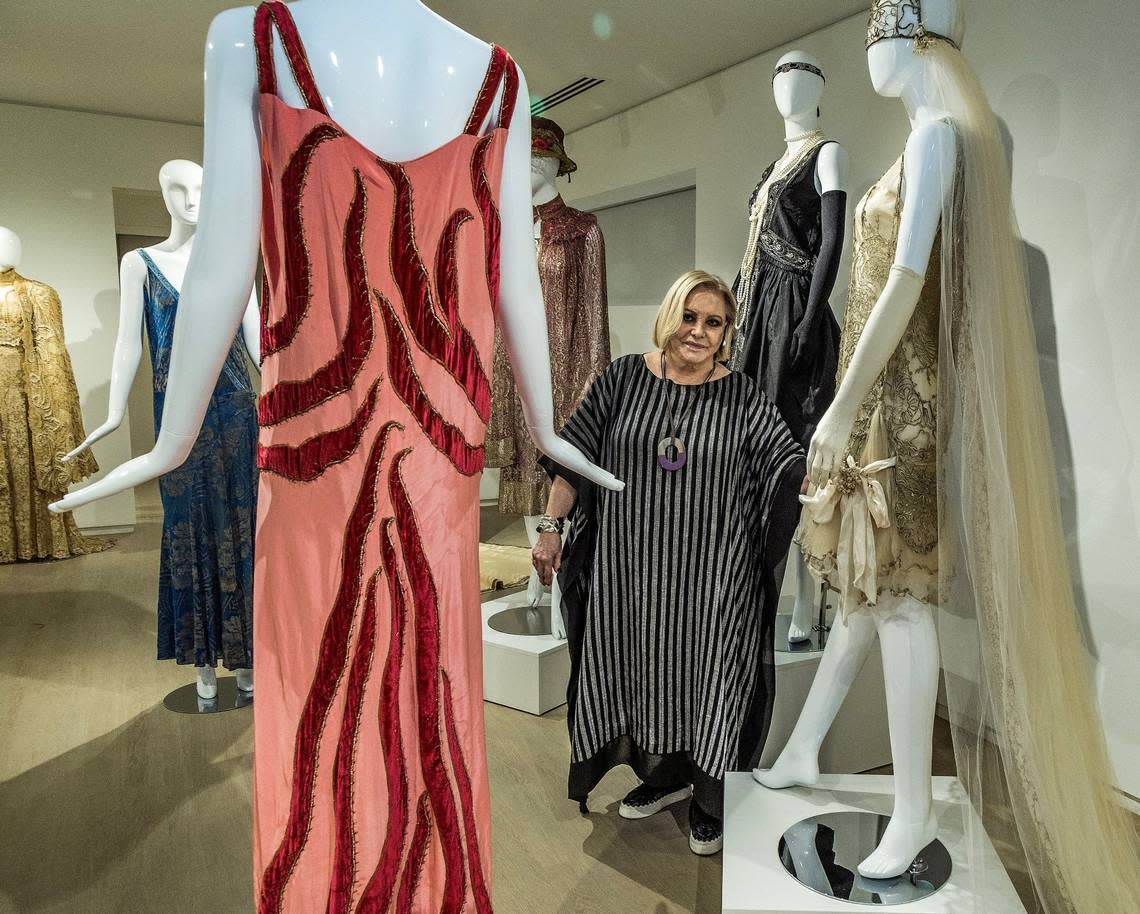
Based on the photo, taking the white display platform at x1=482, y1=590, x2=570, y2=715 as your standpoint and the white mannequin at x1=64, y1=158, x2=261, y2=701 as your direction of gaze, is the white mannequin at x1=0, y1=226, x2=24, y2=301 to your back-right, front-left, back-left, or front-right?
front-right

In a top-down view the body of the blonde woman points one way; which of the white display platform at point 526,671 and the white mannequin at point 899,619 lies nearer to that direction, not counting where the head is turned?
the white mannequin

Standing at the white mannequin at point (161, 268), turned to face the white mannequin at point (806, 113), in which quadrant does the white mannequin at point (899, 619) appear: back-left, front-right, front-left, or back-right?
front-right

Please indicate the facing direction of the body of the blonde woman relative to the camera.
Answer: toward the camera

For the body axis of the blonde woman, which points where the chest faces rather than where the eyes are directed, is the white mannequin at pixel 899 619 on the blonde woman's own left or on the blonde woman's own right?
on the blonde woman's own left

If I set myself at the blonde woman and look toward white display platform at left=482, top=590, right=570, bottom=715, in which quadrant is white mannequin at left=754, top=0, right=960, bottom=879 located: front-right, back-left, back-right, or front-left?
back-right

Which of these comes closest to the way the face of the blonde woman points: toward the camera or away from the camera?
toward the camera
